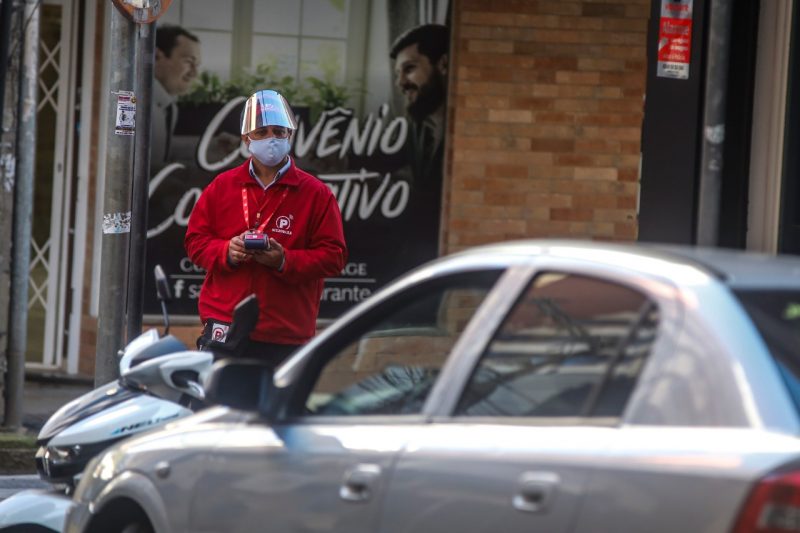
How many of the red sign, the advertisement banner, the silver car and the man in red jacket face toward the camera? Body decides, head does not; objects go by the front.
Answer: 3

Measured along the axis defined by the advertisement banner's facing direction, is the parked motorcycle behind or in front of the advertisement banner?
in front

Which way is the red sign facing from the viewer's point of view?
toward the camera

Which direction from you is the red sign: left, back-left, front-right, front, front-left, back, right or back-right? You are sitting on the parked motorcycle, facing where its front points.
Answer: back

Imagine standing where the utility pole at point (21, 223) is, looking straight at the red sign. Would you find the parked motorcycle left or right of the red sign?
right

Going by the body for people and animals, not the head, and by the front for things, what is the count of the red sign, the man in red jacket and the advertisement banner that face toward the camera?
3

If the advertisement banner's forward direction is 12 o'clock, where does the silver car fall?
The silver car is roughly at 12 o'clock from the advertisement banner.

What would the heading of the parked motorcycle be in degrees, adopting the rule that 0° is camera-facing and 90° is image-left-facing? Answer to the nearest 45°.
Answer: approximately 45°

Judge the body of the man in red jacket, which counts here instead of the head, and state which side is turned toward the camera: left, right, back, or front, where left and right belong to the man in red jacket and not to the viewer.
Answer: front

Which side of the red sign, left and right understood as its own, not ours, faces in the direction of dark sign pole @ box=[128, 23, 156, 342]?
right

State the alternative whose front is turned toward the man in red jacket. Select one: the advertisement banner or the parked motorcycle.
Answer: the advertisement banner
